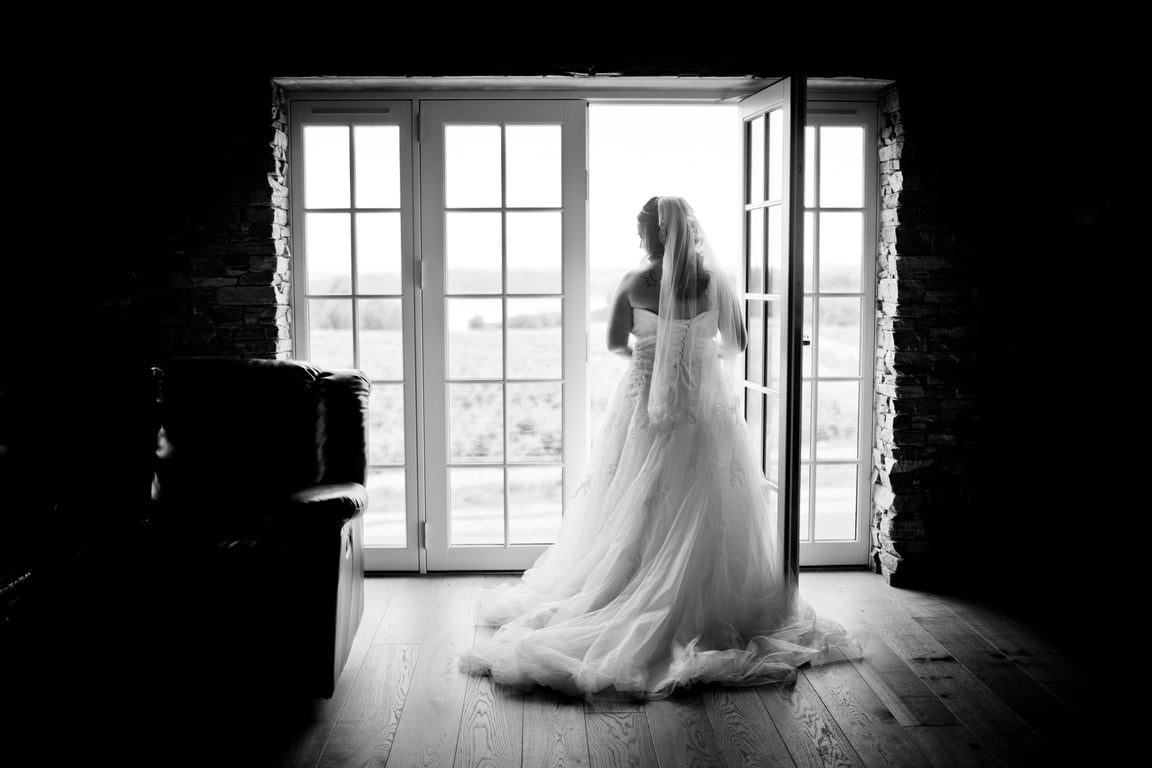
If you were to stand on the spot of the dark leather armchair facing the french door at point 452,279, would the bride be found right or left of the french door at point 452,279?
right

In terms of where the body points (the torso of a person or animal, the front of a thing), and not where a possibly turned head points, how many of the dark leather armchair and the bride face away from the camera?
1

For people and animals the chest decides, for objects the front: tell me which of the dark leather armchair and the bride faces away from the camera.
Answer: the bride

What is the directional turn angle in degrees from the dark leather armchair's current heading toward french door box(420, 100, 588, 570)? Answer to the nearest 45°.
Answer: approximately 180°

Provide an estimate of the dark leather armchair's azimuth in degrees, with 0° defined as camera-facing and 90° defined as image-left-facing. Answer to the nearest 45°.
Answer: approximately 45°

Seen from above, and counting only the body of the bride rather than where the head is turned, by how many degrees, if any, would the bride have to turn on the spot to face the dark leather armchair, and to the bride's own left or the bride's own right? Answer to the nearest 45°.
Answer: approximately 90° to the bride's own left

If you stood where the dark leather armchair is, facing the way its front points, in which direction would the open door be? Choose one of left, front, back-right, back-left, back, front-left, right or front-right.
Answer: back-left

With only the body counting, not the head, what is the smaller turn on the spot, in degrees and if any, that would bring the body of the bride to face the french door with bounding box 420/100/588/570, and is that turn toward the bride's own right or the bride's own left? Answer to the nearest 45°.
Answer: approximately 45° to the bride's own left

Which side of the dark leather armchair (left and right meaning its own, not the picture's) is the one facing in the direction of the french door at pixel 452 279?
back

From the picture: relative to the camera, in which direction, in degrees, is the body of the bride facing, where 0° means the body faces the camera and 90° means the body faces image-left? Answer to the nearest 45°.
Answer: approximately 180°
